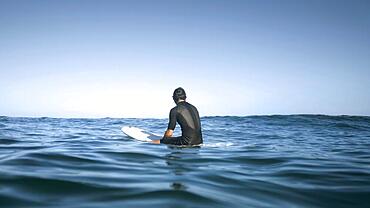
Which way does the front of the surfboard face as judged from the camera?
facing away from the viewer and to the left of the viewer

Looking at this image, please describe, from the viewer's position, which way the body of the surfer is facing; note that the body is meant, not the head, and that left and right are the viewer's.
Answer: facing away from the viewer and to the left of the viewer

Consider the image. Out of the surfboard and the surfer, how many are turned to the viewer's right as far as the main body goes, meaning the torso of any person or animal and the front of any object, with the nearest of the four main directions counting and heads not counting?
0
